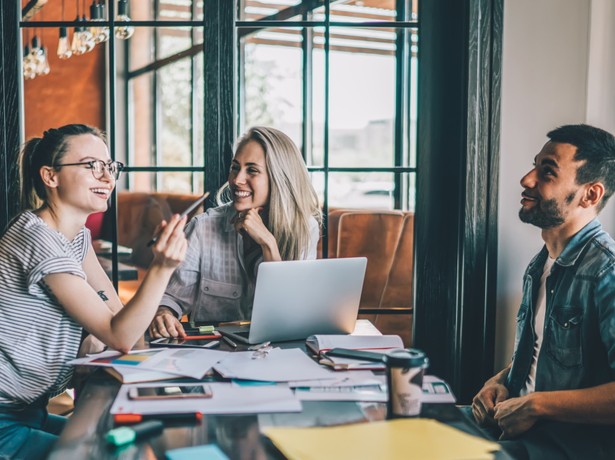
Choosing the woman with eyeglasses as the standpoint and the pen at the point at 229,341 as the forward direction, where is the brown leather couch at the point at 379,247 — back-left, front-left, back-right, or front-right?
front-left

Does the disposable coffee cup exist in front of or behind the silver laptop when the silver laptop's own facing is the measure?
behind

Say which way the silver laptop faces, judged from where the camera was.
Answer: facing away from the viewer and to the left of the viewer

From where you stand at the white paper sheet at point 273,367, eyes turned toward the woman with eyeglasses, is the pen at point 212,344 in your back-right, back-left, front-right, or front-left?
front-right

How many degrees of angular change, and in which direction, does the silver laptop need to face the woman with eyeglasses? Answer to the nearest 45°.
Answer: approximately 45° to its left

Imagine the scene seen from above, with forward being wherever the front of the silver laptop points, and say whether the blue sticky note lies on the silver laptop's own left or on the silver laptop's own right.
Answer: on the silver laptop's own left

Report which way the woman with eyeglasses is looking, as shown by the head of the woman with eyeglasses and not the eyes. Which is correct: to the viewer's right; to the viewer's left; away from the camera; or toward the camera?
to the viewer's right

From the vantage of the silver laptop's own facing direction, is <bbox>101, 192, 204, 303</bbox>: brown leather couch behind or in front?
in front

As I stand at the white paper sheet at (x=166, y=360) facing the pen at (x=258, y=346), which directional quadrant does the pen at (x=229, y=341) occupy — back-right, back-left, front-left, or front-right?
front-left

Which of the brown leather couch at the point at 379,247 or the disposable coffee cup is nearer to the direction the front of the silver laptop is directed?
the brown leather couch
